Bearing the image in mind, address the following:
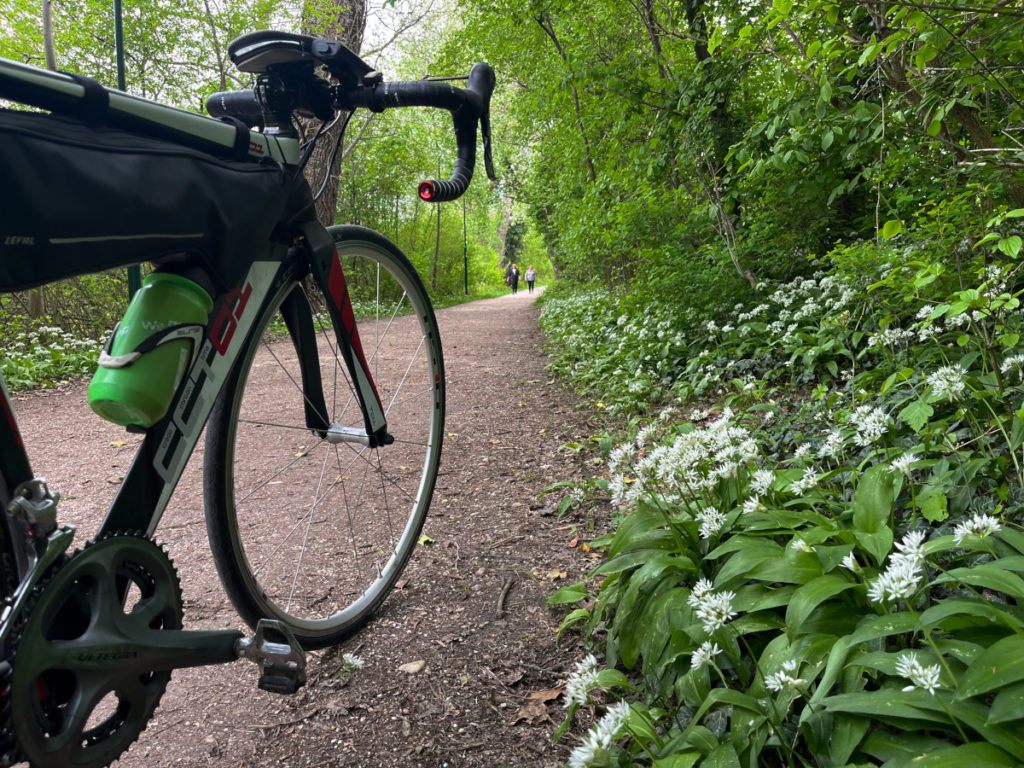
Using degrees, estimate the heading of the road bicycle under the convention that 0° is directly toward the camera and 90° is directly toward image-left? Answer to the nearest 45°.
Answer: approximately 225°
